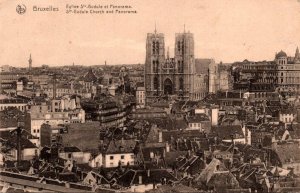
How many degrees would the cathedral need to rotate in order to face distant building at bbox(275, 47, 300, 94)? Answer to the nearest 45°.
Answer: approximately 45° to its left

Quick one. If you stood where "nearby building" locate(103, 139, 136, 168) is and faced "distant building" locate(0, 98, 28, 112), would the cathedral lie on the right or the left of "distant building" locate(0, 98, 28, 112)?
right

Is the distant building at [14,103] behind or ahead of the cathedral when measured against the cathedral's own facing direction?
ahead

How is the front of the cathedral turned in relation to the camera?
facing the viewer

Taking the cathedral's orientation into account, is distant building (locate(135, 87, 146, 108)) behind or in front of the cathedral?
in front

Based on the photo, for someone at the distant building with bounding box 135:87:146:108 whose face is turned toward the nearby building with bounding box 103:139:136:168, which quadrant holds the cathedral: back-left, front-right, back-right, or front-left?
back-left

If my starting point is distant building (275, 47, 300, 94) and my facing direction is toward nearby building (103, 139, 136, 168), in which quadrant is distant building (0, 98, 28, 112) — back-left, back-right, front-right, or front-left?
front-right

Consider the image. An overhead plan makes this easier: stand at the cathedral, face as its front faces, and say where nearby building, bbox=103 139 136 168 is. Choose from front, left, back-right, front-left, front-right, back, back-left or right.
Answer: front
